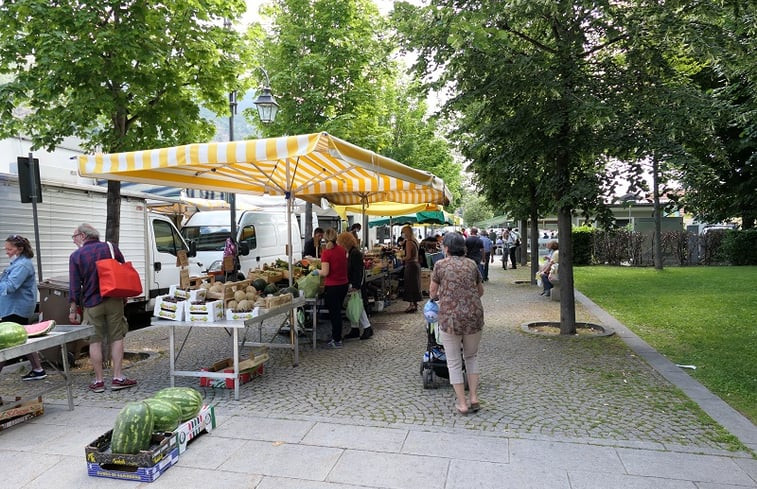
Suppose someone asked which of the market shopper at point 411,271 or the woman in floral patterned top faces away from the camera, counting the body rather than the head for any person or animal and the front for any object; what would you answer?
the woman in floral patterned top

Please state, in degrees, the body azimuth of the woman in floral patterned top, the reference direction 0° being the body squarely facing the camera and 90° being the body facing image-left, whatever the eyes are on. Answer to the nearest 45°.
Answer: approximately 180°

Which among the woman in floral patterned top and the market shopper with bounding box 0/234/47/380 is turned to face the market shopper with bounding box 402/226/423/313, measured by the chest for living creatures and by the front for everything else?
the woman in floral patterned top

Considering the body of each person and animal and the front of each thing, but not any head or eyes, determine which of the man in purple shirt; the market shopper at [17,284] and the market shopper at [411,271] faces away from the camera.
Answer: the man in purple shirt

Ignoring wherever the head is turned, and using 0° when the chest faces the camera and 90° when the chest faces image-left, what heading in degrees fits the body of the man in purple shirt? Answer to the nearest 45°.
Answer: approximately 180°

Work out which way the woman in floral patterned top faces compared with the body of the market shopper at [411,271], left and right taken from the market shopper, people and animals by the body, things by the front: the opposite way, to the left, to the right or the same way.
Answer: to the right

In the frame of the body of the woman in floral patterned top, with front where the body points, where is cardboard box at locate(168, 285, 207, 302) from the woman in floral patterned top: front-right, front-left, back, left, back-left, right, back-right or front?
left

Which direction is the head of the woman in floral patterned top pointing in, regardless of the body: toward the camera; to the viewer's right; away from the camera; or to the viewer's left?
away from the camera

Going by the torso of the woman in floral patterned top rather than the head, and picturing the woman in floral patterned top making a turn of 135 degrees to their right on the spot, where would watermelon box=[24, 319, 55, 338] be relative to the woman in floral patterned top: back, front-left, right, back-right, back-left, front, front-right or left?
back-right

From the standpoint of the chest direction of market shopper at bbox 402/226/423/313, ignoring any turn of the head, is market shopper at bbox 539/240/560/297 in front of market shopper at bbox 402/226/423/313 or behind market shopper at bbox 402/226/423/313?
behind

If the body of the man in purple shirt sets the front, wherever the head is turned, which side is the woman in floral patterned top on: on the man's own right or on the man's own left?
on the man's own right
